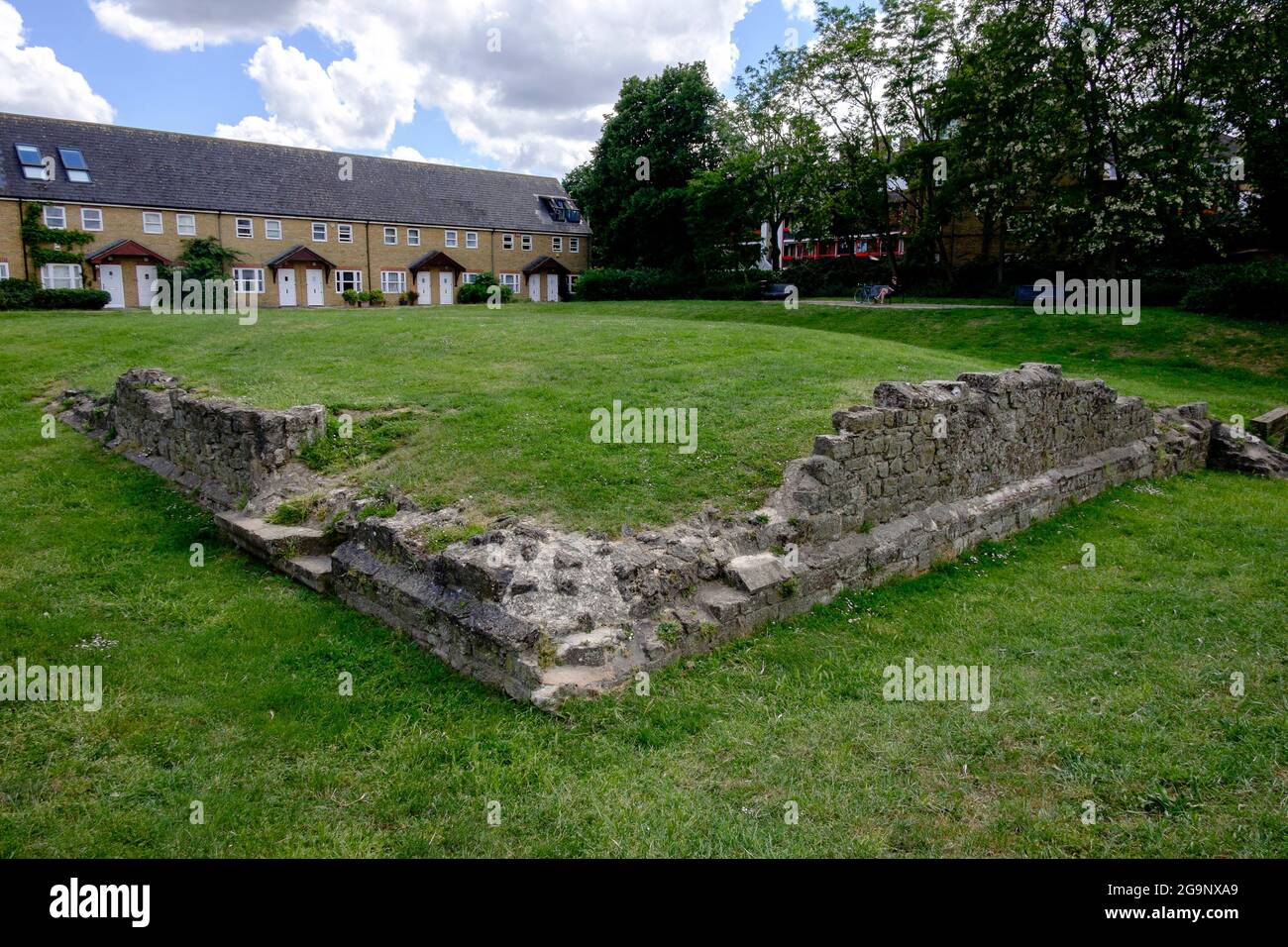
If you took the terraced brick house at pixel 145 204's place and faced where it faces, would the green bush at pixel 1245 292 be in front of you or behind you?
in front

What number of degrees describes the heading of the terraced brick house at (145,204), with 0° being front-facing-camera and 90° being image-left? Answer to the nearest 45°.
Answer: approximately 315°

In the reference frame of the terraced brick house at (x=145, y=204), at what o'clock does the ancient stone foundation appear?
The ancient stone foundation is roughly at 1 o'clock from the terraced brick house.

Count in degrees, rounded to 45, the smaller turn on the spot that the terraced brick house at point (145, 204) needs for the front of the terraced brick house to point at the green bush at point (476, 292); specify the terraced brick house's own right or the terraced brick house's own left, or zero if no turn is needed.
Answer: approximately 45° to the terraced brick house's own left

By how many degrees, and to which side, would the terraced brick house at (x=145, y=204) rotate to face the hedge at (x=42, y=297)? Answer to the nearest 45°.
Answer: approximately 45° to its right
